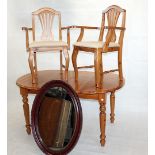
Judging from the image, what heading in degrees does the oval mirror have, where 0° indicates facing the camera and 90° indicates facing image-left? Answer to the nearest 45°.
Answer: approximately 0°
